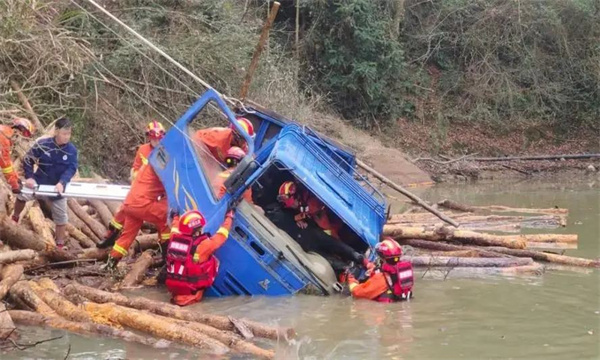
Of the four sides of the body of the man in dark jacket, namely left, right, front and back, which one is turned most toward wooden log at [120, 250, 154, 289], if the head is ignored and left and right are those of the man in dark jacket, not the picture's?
front

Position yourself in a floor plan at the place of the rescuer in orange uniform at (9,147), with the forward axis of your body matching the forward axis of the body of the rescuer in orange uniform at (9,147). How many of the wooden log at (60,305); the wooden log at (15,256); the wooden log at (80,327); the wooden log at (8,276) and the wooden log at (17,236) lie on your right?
5

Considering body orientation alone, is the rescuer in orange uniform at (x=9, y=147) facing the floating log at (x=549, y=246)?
yes

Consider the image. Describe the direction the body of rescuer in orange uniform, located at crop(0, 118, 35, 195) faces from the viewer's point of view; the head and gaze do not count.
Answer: to the viewer's right

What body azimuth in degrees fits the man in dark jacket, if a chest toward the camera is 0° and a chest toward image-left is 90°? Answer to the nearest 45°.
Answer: approximately 315°

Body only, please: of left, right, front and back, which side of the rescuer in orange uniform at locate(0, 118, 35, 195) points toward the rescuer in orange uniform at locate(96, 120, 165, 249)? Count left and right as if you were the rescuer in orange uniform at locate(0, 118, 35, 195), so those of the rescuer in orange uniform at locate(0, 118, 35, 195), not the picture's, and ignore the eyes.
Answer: front

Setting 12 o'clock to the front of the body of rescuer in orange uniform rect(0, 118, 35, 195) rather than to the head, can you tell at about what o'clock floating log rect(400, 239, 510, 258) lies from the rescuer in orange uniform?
The floating log is roughly at 12 o'clock from the rescuer in orange uniform.

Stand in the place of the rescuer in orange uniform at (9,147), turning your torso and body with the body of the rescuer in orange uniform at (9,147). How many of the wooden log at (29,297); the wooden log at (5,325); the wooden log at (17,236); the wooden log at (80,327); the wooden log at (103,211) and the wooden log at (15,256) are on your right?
5
